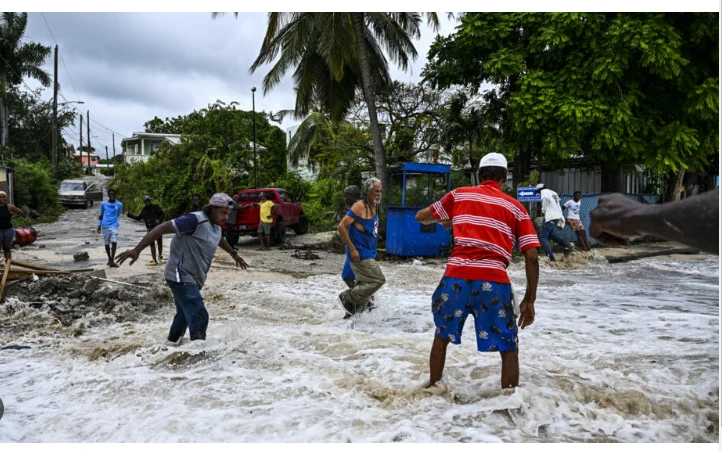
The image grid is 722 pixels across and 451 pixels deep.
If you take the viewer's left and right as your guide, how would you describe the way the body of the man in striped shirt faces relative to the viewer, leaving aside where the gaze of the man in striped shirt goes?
facing away from the viewer

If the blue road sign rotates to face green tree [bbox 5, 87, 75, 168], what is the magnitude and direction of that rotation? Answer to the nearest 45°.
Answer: approximately 135° to its right

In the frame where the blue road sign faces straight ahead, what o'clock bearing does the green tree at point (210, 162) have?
The green tree is roughly at 4 o'clock from the blue road sign.

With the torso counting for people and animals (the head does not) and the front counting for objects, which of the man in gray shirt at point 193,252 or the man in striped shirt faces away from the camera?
the man in striped shirt

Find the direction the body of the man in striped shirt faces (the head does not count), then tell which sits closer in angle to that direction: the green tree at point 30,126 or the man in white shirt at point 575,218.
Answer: the man in white shirt

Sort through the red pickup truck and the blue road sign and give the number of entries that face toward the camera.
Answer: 1

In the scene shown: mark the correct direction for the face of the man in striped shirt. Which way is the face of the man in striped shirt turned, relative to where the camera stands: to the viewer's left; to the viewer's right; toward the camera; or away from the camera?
away from the camera

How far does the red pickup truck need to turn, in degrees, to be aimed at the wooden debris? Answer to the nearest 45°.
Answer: approximately 135° to its right

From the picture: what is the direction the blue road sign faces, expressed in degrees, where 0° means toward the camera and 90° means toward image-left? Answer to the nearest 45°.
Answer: approximately 0°

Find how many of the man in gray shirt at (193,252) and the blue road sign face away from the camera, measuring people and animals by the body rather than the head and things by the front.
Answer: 0

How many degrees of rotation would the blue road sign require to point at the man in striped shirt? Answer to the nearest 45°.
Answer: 0° — it already faces them

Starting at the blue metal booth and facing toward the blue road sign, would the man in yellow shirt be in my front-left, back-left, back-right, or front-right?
back-left
